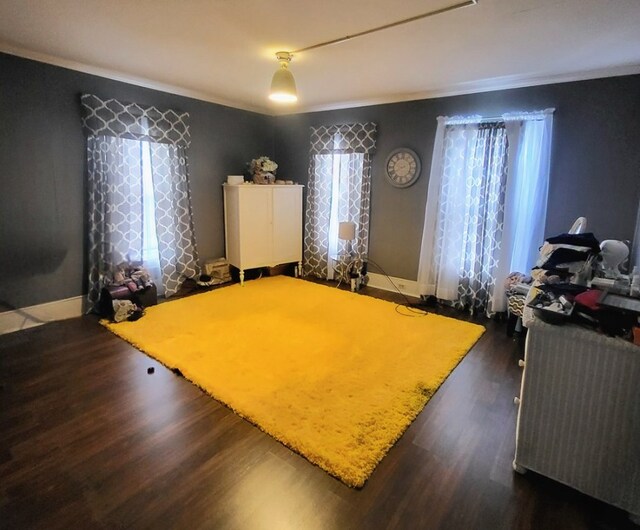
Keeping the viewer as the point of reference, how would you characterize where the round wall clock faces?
facing the viewer and to the left of the viewer

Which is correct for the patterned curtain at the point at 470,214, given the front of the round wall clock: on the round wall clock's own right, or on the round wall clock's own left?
on the round wall clock's own left

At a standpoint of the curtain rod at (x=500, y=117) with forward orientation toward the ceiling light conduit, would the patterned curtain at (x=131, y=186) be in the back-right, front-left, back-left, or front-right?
front-right

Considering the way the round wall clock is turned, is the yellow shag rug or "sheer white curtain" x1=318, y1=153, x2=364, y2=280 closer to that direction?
the yellow shag rug

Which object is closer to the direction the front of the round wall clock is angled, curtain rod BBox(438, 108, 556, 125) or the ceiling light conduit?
the ceiling light conduit

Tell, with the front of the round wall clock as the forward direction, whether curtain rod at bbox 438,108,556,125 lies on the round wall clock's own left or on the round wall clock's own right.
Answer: on the round wall clock's own left

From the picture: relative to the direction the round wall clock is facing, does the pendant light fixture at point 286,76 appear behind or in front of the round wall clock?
in front

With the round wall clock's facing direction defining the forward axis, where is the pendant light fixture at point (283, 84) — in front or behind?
in front

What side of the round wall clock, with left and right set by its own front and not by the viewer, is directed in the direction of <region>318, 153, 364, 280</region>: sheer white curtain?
right
